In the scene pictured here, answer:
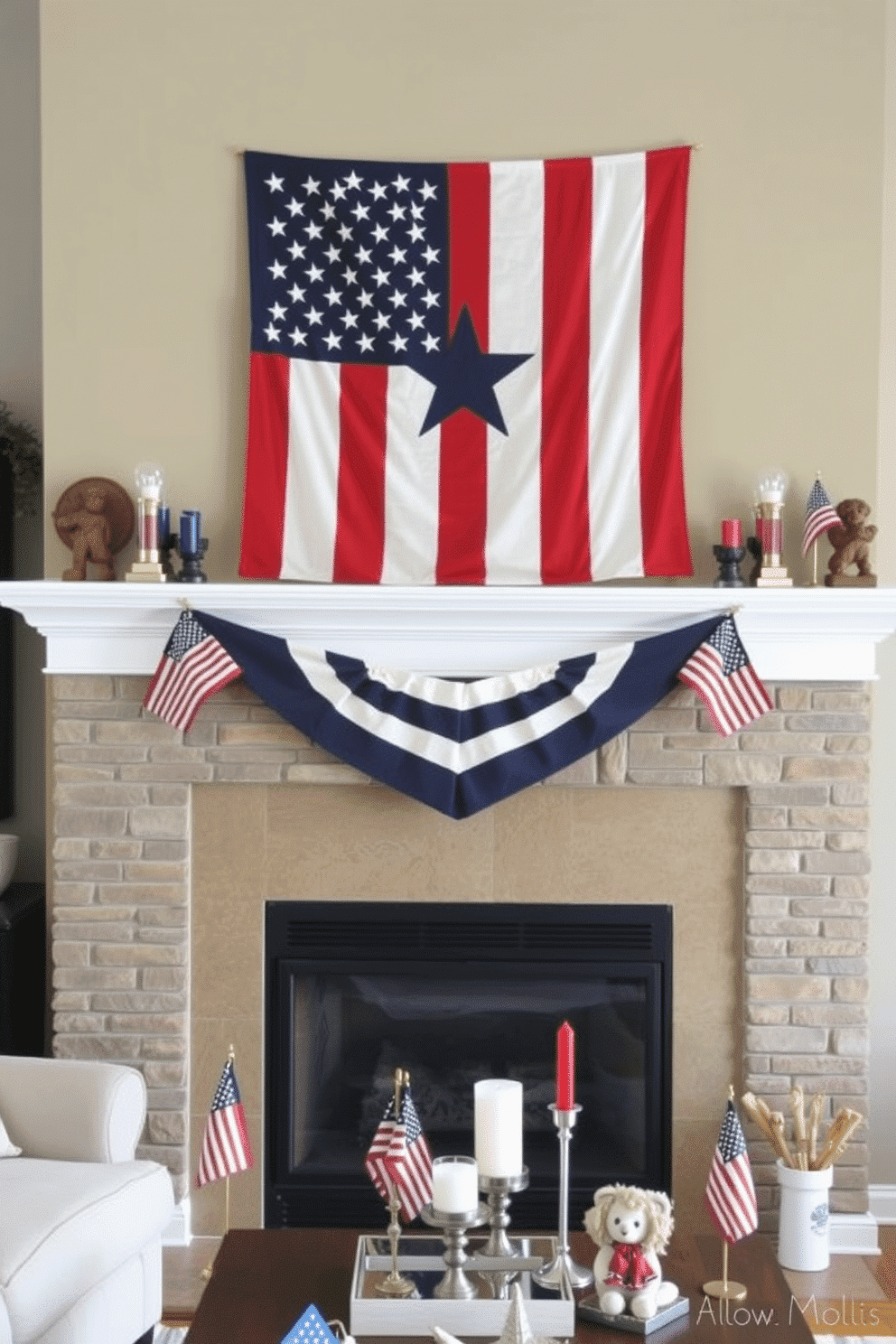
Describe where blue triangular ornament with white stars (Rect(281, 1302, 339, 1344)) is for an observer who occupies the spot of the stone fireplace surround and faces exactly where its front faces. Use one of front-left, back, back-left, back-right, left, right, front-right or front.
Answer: front

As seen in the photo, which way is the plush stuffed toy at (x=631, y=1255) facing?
toward the camera

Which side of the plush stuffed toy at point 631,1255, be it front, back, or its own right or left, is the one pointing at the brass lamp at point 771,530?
back

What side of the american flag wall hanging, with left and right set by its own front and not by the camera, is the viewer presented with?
front

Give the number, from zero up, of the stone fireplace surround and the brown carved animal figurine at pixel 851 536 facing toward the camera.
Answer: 2

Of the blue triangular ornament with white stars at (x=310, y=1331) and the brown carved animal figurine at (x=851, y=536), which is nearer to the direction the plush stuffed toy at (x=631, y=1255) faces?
the blue triangular ornament with white stars

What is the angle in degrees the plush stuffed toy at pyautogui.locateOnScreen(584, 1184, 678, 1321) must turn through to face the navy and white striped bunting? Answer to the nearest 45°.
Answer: approximately 180°

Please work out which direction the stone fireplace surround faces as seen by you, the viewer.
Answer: facing the viewer
